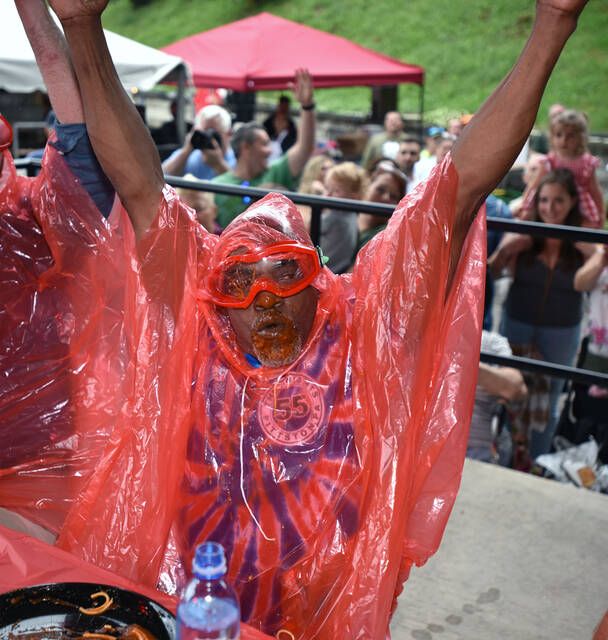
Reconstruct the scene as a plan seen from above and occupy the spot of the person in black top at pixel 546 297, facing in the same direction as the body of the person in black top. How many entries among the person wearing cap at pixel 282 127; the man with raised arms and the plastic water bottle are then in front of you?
2

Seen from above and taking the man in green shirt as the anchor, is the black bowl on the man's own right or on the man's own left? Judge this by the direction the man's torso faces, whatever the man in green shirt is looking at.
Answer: on the man's own right

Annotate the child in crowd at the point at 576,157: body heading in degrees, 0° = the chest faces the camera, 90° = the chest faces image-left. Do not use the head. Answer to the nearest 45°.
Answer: approximately 0°

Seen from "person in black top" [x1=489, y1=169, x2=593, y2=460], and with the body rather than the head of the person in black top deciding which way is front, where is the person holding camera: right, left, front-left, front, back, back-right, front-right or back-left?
back-right

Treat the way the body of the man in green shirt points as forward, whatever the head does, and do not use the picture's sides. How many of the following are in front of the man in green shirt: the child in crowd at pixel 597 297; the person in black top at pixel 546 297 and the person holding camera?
2

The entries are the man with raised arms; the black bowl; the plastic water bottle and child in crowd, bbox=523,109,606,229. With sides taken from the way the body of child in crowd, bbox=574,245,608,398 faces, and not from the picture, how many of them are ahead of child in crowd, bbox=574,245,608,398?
3

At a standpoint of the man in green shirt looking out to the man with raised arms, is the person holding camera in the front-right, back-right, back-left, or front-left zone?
back-right

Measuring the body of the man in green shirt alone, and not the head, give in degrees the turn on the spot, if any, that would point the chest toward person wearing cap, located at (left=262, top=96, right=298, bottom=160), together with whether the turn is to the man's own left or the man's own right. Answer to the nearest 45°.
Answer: approximately 135° to the man's own left

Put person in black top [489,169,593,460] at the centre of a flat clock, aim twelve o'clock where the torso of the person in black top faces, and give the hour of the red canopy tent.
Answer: The red canopy tent is roughly at 5 o'clock from the person in black top.
